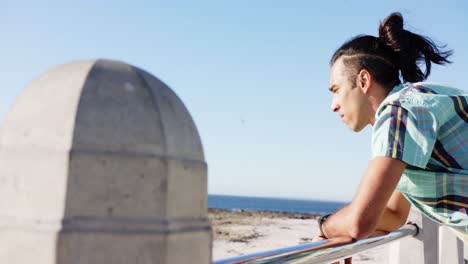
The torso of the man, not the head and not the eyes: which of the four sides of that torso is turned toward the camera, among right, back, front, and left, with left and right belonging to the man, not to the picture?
left

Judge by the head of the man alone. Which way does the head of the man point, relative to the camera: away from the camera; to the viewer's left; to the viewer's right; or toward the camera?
to the viewer's left

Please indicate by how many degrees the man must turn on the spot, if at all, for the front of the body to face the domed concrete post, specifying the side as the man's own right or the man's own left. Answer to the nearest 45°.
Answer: approximately 90° to the man's own left
